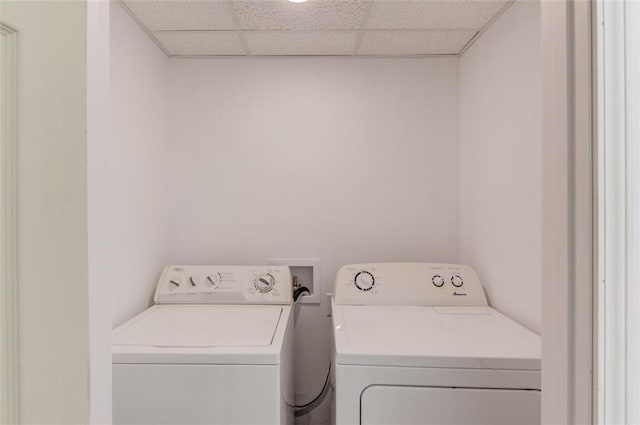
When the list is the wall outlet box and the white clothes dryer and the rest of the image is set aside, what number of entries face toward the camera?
2

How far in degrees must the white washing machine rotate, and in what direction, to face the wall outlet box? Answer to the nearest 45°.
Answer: approximately 135° to its left

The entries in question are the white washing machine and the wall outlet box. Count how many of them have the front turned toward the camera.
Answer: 2

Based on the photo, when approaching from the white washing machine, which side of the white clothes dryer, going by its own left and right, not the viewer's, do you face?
right

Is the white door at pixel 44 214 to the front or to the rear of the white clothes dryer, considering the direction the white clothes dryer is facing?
to the front

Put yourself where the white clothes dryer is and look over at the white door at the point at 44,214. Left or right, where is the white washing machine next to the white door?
right

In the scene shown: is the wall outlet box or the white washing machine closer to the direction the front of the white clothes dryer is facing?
the white washing machine

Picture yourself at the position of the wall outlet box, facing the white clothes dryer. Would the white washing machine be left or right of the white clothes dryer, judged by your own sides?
right

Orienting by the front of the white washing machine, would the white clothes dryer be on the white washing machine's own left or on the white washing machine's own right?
on the white washing machine's own left

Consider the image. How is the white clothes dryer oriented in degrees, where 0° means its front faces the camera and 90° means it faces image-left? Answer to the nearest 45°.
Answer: approximately 0°

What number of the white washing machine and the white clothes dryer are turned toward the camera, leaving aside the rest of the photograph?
2
